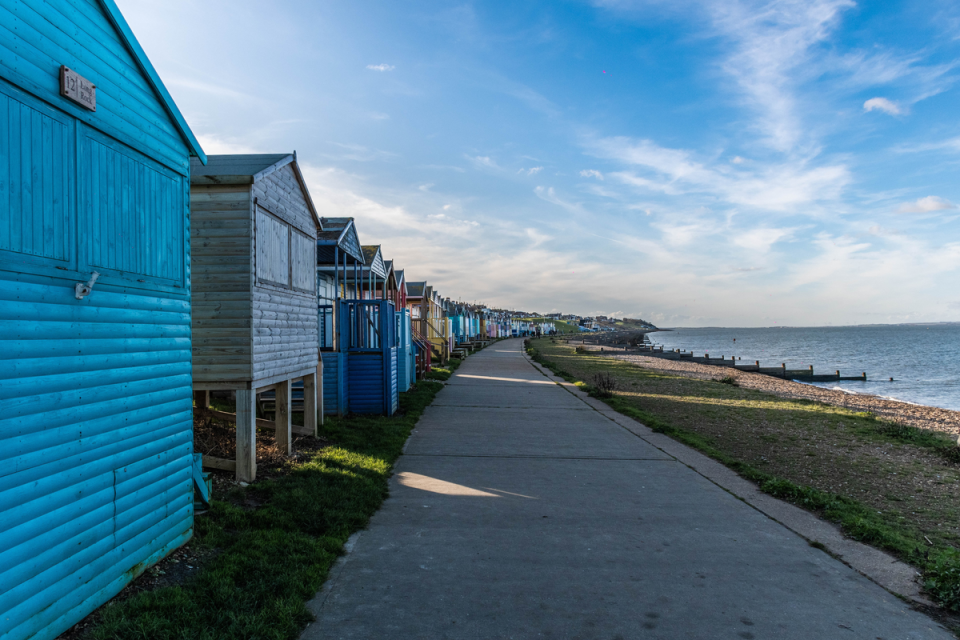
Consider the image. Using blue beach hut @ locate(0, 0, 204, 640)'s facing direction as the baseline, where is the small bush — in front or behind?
in front

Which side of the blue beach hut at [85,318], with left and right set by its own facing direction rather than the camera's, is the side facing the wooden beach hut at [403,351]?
left

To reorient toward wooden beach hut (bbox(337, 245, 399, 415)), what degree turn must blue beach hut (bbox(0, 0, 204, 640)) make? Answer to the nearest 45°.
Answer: approximately 90° to its left

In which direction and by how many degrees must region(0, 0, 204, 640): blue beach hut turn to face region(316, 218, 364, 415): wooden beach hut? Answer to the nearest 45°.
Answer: approximately 90° to its left

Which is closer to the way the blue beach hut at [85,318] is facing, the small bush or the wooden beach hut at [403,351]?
the small bush

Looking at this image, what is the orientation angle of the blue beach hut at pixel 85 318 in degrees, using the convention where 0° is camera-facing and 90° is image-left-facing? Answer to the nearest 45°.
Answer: approximately 315°

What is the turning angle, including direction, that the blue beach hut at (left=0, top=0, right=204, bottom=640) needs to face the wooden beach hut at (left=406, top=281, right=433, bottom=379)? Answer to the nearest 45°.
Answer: approximately 90° to its left

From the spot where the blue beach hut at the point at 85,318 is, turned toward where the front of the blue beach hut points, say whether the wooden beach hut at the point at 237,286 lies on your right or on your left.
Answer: on your left

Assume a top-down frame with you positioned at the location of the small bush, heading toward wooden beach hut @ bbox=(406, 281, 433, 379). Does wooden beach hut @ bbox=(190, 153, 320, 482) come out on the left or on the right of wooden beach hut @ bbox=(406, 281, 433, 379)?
left

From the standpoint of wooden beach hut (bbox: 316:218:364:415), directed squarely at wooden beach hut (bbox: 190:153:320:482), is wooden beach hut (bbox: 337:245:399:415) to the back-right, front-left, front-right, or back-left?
back-left
